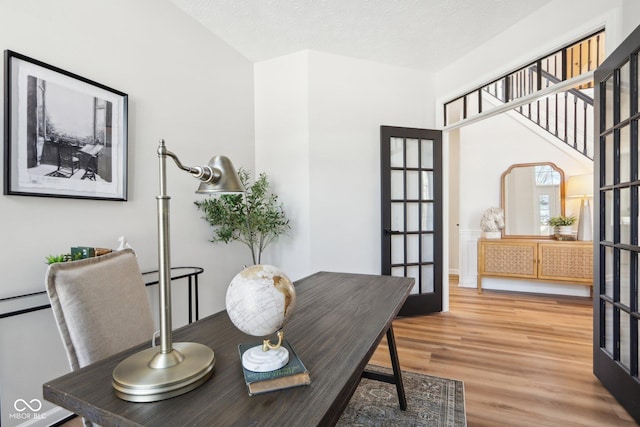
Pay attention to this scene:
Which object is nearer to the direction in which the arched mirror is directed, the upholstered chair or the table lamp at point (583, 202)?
the upholstered chair

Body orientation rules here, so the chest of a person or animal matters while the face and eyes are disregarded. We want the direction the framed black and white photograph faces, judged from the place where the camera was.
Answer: facing the viewer and to the right of the viewer

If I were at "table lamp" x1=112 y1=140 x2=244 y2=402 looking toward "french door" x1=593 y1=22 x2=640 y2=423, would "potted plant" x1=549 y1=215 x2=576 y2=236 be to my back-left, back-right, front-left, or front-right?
front-left

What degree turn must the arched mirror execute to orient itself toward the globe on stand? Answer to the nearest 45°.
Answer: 0° — it already faces it

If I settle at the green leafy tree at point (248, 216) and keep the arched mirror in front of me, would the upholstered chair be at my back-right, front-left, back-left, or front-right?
back-right

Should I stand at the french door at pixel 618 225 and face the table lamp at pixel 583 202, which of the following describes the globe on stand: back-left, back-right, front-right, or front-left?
back-left

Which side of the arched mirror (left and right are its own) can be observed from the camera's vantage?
front

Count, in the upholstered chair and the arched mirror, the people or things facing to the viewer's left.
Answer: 0

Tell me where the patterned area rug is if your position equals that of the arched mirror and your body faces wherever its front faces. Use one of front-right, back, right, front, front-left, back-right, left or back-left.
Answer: front

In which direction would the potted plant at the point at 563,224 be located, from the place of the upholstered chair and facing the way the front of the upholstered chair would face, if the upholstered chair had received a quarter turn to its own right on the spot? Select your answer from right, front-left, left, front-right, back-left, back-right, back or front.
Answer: back-left

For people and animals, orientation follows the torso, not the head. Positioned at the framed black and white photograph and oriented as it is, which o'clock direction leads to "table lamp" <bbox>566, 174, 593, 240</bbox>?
The table lamp is roughly at 11 o'clock from the framed black and white photograph.

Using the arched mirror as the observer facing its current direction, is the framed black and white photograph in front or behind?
in front

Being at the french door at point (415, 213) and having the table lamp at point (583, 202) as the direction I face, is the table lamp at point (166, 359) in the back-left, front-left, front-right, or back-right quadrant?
back-right

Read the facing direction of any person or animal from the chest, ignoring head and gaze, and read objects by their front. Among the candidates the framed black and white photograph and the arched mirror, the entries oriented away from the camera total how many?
0
